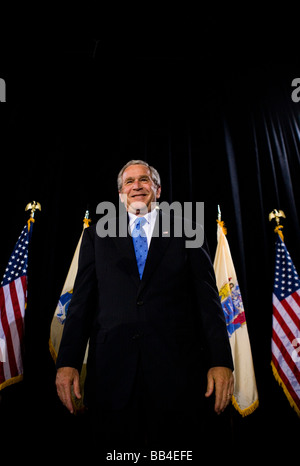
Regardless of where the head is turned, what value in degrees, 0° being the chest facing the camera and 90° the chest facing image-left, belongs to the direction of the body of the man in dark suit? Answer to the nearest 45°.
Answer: approximately 0°

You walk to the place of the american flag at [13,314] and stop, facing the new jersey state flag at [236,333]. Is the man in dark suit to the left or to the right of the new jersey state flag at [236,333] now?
right

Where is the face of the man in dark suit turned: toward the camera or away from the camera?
toward the camera

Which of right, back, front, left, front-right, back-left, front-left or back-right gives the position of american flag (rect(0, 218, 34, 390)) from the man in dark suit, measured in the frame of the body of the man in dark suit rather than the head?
back-right

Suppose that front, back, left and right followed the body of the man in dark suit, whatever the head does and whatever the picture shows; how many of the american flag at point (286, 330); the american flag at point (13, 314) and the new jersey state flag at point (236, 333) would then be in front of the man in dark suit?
0

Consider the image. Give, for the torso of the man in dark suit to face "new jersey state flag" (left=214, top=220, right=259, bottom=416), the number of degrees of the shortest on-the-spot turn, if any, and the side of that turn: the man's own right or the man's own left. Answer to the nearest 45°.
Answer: approximately 135° to the man's own left

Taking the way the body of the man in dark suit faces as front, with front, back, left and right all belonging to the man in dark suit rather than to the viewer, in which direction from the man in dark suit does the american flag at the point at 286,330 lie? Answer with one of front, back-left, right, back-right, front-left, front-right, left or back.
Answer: back-left

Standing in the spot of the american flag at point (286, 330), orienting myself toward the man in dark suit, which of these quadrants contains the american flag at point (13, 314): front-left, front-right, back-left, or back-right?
front-right
